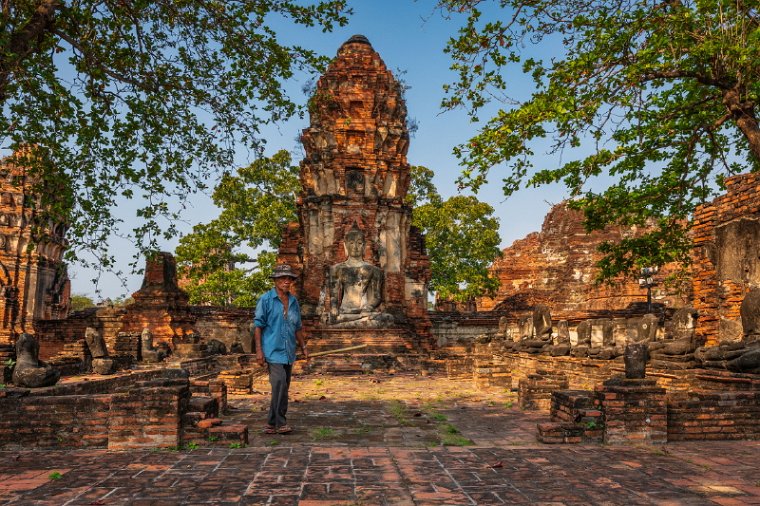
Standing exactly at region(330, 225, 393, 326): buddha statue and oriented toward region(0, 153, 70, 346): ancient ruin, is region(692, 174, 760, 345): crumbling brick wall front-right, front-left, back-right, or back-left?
back-left

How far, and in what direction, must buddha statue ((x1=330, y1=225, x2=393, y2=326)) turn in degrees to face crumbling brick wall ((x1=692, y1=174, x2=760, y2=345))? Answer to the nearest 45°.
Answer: approximately 45° to its left

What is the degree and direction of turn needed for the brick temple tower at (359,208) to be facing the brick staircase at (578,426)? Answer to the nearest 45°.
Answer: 0° — it already faces it

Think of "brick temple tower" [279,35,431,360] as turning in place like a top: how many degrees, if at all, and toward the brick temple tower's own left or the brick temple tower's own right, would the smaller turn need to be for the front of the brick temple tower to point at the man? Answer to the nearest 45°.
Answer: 0° — it already faces them

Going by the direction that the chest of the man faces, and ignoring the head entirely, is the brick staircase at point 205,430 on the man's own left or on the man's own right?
on the man's own right

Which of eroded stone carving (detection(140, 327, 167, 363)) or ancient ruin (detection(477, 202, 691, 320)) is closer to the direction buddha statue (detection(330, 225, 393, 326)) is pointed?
the eroded stone carving

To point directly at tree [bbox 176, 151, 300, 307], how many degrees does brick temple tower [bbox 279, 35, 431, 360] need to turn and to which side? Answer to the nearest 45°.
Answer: approximately 135° to its right

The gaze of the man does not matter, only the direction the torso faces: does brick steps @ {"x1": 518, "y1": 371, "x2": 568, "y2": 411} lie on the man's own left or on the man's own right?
on the man's own left
